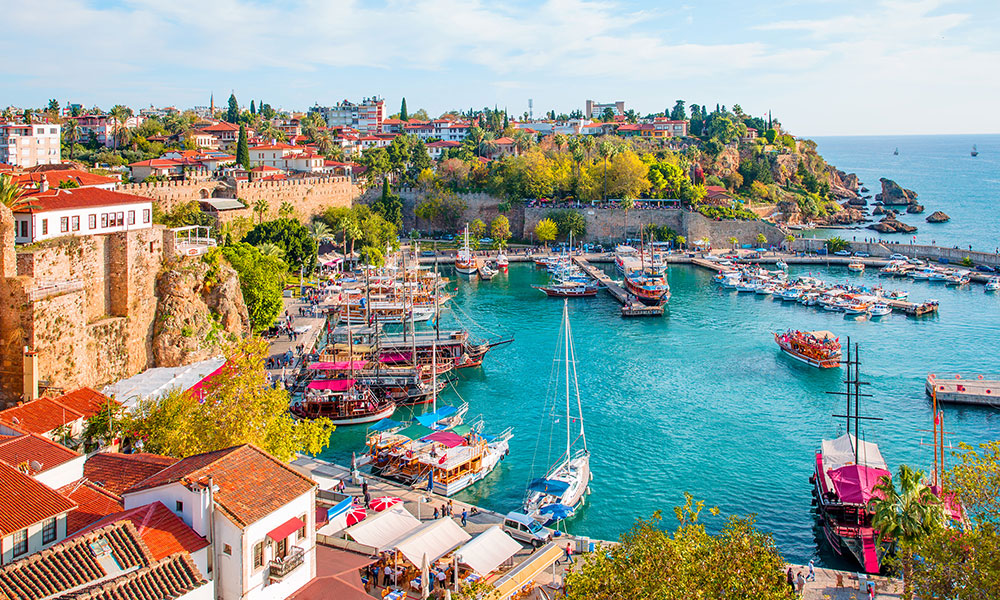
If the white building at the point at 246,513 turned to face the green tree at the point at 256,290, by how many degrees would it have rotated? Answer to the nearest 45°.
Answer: approximately 135° to its left

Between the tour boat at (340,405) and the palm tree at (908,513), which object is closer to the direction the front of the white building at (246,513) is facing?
the palm tree

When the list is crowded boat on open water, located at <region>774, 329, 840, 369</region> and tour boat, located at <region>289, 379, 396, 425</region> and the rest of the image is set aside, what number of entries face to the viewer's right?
1

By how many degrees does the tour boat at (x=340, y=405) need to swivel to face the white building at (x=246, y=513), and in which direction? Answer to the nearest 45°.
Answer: approximately 90° to its right

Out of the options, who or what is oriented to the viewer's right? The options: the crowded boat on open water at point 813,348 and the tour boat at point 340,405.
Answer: the tour boat

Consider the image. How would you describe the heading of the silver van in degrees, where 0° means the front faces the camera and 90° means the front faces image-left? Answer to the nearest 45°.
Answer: approximately 315°

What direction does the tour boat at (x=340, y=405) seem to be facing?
to the viewer's right
